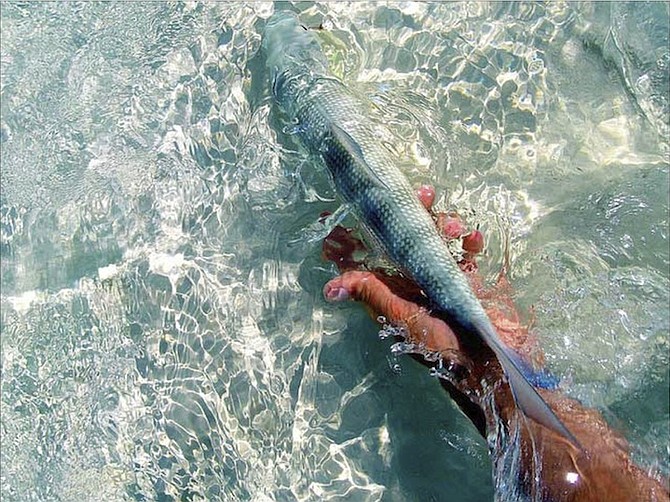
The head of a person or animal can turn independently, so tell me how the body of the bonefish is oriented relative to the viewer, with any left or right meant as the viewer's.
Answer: facing away from the viewer and to the left of the viewer
